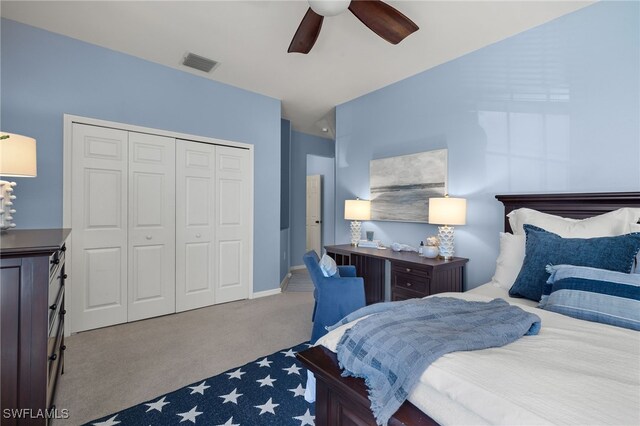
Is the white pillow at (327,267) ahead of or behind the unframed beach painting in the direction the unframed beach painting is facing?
ahead

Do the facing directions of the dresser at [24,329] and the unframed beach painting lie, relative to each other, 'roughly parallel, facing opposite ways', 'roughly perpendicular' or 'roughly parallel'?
roughly parallel, facing opposite ways

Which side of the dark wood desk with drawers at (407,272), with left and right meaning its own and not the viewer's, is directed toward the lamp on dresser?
front

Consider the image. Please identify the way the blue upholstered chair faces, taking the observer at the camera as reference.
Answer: facing to the right of the viewer

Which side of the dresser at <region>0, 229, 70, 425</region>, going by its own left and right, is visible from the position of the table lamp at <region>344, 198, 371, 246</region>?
front

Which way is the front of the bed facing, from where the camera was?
facing the viewer and to the left of the viewer

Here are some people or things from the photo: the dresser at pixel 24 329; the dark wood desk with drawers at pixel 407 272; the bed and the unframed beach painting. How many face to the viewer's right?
1

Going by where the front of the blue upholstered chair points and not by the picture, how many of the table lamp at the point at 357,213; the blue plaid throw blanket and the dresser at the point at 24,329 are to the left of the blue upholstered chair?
1

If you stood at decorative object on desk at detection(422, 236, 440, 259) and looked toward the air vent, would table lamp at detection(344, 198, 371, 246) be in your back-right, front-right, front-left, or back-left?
front-right

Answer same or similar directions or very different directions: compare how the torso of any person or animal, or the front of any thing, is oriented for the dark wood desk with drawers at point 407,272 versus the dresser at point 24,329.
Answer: very different directions

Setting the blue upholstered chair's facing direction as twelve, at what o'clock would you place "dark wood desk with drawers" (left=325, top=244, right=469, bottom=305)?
The dark wood desk with drawers is roughly at 11 o'clock from the blue upholstered chair.

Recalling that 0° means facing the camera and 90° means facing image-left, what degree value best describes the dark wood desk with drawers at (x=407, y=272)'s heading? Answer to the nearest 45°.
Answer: approximately 45°

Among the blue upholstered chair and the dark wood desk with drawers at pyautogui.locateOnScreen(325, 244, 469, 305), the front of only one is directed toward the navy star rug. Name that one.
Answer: the dark wood desk with drawers

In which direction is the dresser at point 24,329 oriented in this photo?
to the viewer's right
